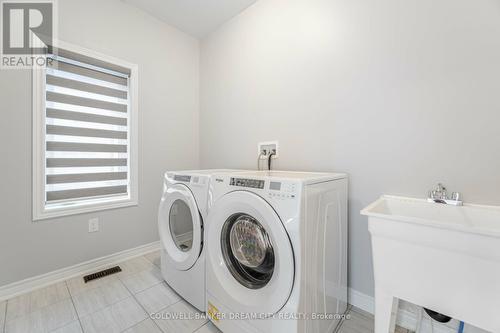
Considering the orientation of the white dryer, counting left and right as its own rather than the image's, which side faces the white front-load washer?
left

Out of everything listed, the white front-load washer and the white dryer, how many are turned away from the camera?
0

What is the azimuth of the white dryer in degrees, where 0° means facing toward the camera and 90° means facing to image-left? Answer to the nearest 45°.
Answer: approximately 45°

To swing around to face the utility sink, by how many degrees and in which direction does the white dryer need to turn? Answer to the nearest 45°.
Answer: approximately 90° to its left

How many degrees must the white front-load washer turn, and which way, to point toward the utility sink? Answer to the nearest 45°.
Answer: approximately 135° to its left

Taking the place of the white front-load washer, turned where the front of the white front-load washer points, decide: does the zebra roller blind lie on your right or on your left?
on your right

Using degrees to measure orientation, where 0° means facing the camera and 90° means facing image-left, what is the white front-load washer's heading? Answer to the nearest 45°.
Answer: approximately 45°

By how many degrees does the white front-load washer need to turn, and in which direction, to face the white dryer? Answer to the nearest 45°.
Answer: approximately 90° to its right
